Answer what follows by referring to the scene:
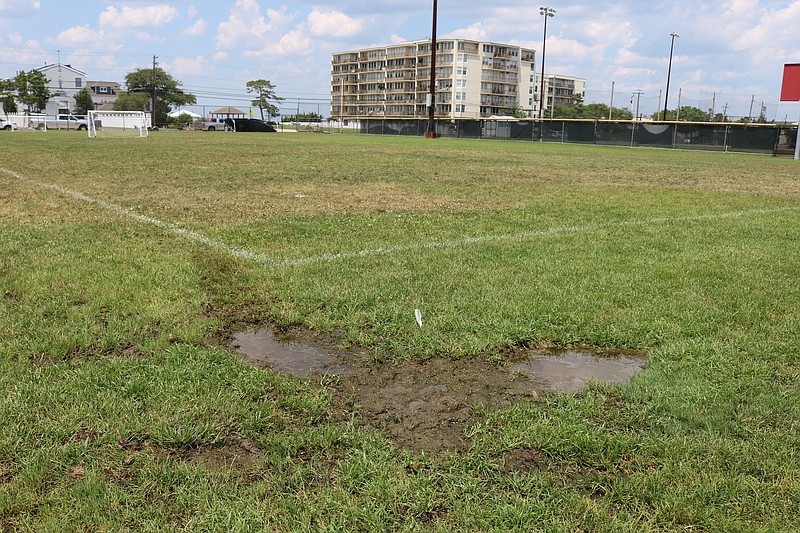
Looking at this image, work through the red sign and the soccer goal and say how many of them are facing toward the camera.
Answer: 2

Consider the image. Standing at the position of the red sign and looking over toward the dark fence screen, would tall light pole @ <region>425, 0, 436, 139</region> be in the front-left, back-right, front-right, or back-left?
front-left

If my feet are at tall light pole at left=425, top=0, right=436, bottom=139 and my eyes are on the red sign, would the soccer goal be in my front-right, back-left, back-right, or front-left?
back-right

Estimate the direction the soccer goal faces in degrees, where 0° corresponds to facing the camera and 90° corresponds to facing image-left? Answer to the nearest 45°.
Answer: approximately 0°

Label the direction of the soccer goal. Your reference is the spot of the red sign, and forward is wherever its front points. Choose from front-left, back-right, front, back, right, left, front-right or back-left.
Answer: right

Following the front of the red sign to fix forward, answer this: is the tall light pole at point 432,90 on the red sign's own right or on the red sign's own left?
on the red sign's own right

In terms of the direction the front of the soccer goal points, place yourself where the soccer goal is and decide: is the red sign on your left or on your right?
on your left

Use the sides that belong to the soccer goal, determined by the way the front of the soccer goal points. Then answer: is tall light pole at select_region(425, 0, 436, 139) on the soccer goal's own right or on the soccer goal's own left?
on the soccer goal's own left

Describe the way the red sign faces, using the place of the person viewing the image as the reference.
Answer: facing the viewer

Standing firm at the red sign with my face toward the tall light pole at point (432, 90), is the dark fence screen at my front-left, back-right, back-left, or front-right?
front-right
